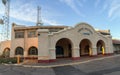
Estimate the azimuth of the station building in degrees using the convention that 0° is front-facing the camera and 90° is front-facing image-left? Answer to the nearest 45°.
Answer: approximately 315°
